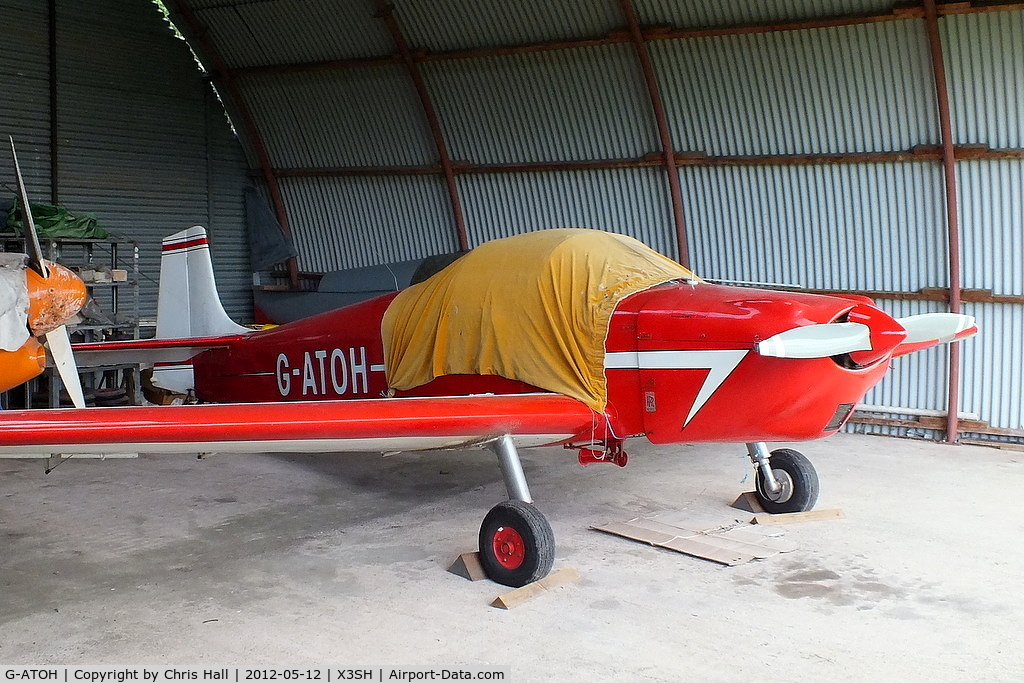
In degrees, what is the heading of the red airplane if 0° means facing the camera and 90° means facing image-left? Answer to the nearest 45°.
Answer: approximately 315°

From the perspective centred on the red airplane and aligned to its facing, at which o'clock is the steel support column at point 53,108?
The steel support column is roughly at 6 o'clock from the red airplane.

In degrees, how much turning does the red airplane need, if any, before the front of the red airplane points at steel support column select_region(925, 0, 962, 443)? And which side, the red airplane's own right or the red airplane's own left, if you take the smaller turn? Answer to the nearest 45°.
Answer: approximately 90° to the red airplane's own left
